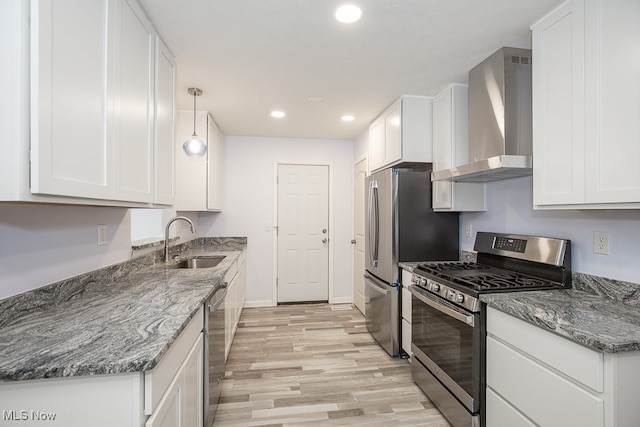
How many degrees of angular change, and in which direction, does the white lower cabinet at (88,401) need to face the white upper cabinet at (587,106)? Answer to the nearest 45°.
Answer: approximately 45° to its left

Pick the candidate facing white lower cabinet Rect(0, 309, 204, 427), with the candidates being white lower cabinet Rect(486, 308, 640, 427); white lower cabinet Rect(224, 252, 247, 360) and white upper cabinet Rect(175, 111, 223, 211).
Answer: white lower cabinet Rect(486, 308, 640, 427)

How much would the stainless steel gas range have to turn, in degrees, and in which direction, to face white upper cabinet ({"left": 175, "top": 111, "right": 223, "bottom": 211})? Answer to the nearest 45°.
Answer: approximately 45° to its right

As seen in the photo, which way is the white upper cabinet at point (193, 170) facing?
to the viewer's right

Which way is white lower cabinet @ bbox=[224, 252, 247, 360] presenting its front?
to the viewer's right

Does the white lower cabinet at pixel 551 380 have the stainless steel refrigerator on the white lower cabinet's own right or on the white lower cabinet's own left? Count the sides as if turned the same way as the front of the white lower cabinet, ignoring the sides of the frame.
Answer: on the white lower cabinet's own right

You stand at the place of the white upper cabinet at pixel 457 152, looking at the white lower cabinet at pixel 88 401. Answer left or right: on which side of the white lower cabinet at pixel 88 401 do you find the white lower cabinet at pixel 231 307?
right

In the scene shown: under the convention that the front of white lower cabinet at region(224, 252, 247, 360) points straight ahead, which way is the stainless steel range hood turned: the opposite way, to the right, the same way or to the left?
the opposite way

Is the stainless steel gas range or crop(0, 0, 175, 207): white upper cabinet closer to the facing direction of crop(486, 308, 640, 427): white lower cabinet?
the white upper cabinet

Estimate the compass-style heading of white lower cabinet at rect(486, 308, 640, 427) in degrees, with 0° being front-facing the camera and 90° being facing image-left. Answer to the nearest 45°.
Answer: approximately 45°

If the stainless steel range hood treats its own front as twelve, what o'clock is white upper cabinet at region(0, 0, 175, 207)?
The white upper cabinet is roughly at 12 o'clock from the stainless steel range hood.

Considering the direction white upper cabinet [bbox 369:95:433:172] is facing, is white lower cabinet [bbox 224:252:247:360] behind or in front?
in front

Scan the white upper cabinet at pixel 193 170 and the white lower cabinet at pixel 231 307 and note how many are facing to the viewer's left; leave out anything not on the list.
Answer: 0

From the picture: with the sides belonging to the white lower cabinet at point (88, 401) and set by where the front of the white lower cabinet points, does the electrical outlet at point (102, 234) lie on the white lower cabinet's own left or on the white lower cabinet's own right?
on the white lower cabinet's own left

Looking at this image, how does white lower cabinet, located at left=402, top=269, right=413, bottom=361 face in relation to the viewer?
to the viewer's left

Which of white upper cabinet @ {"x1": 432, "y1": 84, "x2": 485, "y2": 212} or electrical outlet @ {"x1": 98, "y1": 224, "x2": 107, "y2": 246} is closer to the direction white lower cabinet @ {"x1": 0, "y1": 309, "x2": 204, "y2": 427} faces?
the white upper cabinet
